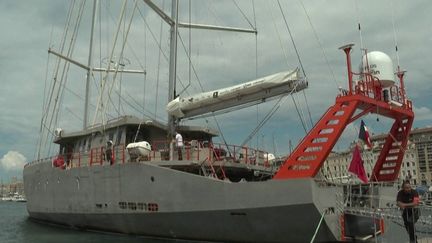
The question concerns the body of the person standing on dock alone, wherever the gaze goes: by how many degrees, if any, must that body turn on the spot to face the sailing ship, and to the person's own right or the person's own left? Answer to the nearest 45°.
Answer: approximately 135° to the person's own right

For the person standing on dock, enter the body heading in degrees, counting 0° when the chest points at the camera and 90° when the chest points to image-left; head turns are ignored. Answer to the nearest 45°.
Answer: approximately 0°

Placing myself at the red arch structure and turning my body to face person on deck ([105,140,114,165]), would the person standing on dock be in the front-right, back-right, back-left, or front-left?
back-left

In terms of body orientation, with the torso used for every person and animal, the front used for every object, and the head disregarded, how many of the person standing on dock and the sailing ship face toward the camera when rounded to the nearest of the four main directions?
1

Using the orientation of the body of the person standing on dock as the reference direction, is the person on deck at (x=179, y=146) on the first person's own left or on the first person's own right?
on the first person's own right
